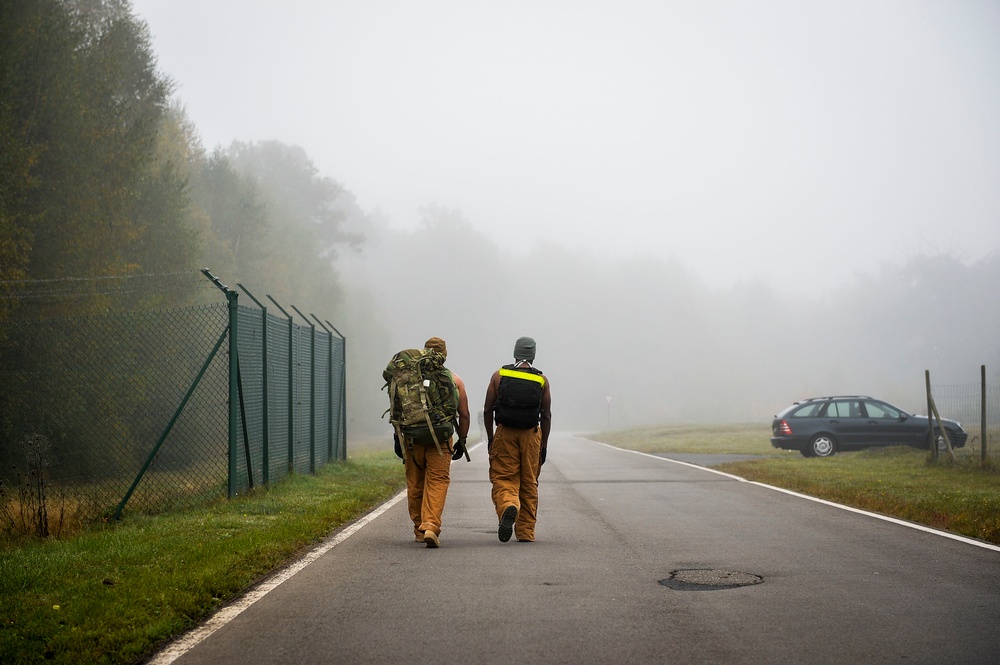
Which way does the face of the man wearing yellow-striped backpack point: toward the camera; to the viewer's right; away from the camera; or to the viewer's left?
away from the camera

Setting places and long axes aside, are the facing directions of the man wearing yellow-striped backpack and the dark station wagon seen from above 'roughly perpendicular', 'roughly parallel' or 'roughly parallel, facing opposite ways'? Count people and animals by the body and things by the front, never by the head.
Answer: roughly perpendicular

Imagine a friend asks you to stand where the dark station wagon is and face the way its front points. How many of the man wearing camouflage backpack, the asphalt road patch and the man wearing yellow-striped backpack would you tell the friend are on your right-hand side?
3

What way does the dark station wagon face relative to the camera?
to the viewer's right

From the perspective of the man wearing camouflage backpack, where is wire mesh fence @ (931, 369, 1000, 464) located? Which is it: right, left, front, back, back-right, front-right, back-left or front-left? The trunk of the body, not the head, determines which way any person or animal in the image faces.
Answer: front-right

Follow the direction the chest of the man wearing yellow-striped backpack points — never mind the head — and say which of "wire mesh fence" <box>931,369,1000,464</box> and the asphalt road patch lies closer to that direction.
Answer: the wire mesh fence

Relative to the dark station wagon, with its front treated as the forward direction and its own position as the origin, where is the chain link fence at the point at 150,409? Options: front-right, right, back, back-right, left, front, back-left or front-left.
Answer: back-right

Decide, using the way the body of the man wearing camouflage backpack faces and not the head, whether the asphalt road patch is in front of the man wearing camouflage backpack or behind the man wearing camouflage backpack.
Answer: behind

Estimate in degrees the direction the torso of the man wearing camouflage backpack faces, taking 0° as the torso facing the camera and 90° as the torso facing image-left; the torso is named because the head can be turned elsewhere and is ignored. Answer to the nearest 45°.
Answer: approximately 180°

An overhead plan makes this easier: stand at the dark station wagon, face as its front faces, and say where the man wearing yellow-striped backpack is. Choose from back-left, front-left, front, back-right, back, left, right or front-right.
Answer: right

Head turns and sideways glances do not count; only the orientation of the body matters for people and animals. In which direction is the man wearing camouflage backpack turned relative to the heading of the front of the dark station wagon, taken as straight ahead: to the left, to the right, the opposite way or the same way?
to the left

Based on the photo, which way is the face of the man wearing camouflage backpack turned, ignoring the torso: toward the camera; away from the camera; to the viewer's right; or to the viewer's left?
away from the camera

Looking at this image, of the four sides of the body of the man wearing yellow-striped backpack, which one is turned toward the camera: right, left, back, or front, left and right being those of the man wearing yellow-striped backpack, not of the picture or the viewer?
back

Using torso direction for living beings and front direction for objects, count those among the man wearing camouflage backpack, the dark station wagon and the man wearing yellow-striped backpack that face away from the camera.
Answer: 2
